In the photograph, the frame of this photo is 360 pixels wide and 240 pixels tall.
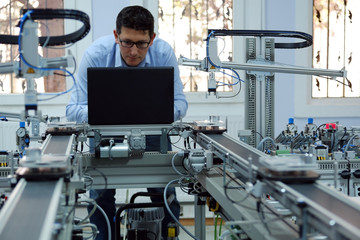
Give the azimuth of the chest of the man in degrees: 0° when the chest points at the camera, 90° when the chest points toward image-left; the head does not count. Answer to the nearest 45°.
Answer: approximately 0°

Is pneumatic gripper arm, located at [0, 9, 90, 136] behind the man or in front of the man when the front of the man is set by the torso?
in front
